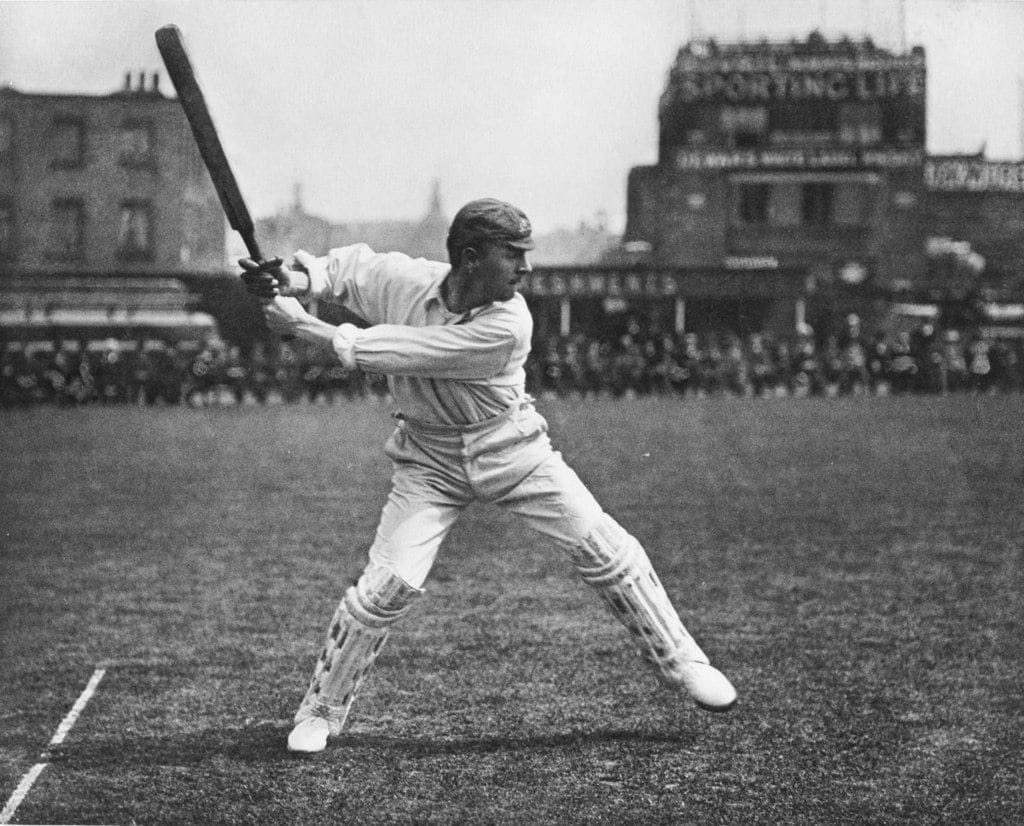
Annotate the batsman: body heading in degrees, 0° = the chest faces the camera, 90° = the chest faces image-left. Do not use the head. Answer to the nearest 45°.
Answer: approximately 0°

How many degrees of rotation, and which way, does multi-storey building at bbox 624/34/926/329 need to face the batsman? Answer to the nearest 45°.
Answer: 0° — it already faces them

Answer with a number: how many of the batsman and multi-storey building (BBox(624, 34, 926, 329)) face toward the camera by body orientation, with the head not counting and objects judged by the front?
2

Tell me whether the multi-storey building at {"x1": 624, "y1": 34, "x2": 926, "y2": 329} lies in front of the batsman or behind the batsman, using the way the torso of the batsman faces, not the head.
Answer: behind

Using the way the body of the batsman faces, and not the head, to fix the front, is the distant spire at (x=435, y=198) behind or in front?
behind
